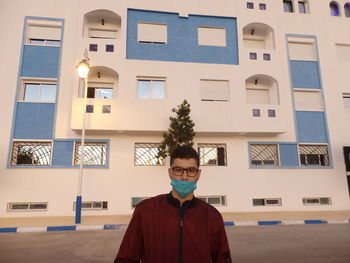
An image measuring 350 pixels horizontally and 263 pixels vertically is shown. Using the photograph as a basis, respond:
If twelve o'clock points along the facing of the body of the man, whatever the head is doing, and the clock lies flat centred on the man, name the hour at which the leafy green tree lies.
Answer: The leafy green tree is roughly at 6 o'clock from the man.

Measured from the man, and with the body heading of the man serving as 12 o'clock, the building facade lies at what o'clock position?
The building facade is roughly at 6 o'clock from the man.

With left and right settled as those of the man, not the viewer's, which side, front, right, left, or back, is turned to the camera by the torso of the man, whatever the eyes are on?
front

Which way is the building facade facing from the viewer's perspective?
toward the camera

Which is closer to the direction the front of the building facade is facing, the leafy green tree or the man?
the man

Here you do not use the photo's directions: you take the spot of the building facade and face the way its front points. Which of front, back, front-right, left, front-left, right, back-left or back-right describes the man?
front

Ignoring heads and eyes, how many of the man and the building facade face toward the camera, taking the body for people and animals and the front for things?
2
